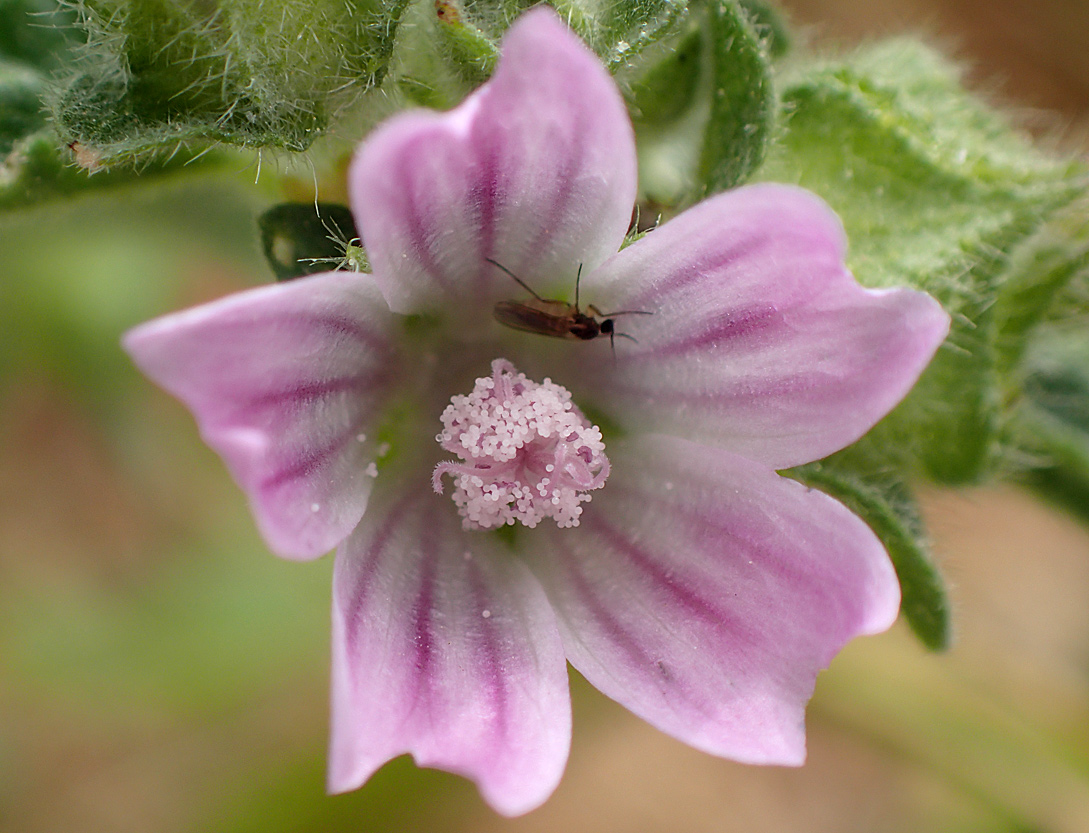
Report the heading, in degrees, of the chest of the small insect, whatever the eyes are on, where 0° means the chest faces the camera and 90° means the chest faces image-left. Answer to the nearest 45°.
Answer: approximately 270°

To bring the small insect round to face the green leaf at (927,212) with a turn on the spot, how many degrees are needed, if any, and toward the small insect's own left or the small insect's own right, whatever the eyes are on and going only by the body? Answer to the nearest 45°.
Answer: approximately 45° to the small insect's own left

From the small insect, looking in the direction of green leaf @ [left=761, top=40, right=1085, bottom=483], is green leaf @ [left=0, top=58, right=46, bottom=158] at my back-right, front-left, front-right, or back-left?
back-left

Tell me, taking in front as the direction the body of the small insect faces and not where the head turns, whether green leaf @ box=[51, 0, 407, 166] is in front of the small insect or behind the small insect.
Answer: behind

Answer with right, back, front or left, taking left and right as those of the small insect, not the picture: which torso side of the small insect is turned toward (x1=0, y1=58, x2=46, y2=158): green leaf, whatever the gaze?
back

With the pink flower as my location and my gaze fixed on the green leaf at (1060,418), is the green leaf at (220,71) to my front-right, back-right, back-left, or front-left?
back-left

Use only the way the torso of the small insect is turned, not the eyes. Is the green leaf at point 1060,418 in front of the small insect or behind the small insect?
in front
